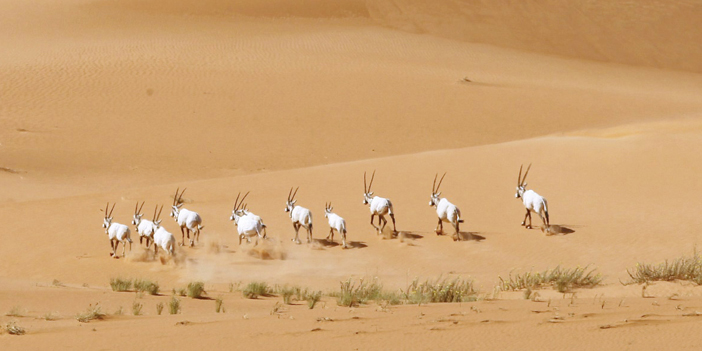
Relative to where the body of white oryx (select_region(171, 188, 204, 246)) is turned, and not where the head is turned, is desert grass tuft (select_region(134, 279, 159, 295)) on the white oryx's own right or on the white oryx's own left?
on the white oryx's own left

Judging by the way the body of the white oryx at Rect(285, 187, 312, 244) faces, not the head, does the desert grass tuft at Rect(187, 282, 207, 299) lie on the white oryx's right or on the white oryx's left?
on the white oryx's left

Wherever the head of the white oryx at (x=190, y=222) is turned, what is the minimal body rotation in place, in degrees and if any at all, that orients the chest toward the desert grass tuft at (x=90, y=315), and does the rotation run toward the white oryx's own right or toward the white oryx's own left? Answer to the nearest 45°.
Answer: approximately 135° to the white oryx's own left
